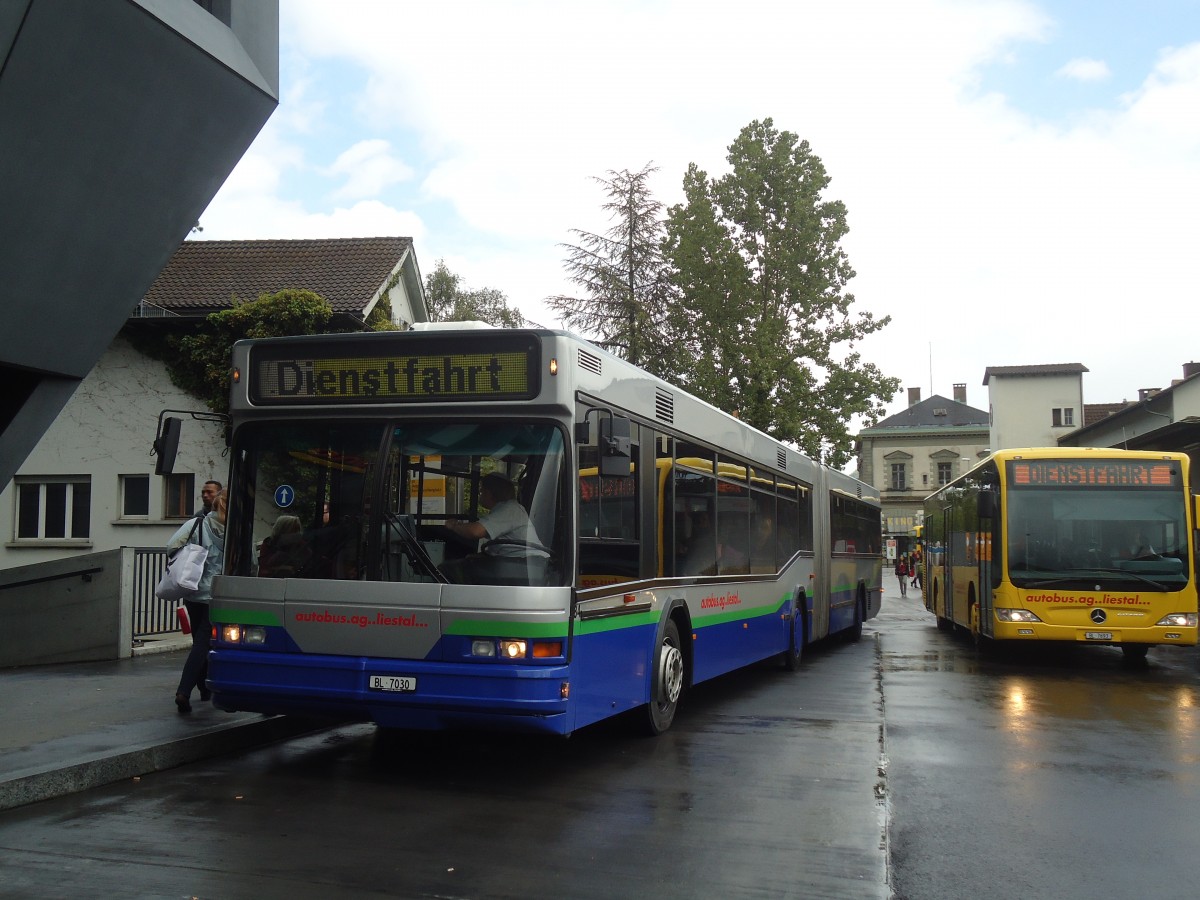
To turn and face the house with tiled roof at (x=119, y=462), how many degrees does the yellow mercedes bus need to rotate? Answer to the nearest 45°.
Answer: approximately 90° to its right

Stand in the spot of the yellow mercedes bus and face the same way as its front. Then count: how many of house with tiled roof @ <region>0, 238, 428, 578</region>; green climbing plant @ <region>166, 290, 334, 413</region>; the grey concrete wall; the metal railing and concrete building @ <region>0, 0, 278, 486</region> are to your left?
0

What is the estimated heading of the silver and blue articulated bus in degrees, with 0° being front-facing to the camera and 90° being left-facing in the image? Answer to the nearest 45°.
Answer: approximately 45°

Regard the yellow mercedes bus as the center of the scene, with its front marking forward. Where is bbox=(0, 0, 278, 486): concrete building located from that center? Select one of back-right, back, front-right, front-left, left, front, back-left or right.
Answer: front-right

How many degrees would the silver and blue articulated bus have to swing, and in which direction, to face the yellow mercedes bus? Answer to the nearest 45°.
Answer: approximately 180°

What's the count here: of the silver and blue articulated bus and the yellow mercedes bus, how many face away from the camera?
0

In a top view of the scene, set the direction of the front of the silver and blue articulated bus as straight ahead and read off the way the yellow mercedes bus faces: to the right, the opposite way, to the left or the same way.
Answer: the same way

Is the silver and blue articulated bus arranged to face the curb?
yes

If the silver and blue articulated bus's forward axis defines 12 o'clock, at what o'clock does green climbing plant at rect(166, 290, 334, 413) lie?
The green climbing plant is roughly at 4 o'clock from the silver and blue articulated bus.

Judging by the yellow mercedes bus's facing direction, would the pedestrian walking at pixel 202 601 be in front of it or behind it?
in front

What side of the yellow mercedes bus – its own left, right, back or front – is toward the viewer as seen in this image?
front

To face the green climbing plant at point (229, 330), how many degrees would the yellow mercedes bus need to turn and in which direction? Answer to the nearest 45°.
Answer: approximately 90° to its right

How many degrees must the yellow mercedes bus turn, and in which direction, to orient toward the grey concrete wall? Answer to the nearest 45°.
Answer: approximately 45° to its right

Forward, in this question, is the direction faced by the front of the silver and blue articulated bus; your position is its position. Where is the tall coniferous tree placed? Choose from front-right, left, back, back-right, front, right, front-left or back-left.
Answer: back-right

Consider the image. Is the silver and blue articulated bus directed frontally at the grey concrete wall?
no
